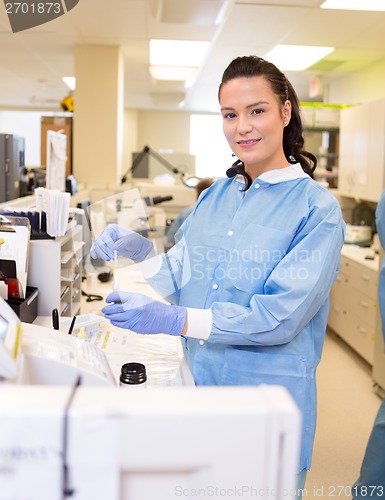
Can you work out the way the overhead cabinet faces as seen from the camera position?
facing the viewer and to the left of the viewer

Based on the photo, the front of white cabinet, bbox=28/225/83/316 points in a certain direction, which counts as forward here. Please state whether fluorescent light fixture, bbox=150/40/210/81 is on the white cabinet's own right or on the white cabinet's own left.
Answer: on the white cabinet's own left

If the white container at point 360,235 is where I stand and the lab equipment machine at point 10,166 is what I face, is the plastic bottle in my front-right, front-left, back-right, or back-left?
front-left

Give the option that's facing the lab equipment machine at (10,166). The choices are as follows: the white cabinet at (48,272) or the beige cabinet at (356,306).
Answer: the beige cabinet at (356,306)

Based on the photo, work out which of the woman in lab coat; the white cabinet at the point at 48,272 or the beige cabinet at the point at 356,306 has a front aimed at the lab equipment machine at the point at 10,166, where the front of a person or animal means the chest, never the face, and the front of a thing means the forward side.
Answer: the beige cabinet at the point at 356,306

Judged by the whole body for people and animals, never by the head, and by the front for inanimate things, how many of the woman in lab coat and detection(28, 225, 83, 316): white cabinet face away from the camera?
0

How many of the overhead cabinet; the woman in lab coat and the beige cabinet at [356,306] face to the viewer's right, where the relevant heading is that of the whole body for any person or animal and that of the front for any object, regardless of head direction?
0

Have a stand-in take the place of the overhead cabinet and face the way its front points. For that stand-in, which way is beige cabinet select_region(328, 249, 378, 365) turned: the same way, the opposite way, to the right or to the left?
the same way

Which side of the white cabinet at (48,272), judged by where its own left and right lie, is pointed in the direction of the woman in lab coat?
front

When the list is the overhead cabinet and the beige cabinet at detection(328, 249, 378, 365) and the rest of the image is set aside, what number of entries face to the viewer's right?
0

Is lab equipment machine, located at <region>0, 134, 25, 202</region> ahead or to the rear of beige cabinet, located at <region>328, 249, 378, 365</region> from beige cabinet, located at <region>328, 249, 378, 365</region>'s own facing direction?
ahead

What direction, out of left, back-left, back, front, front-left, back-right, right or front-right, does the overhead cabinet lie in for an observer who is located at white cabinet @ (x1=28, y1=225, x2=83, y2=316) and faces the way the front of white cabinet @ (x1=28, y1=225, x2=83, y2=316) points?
left
